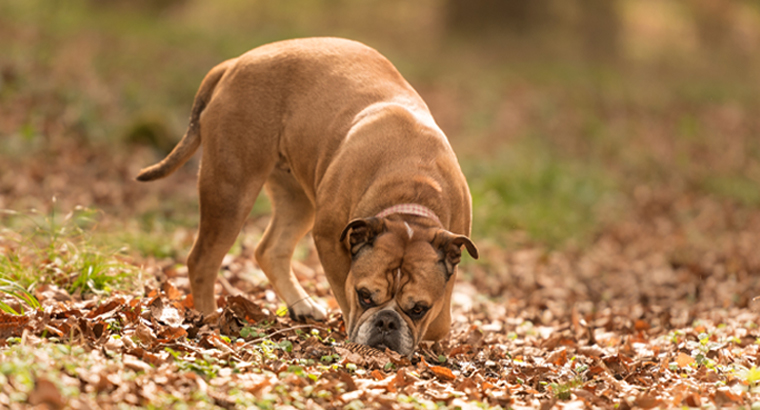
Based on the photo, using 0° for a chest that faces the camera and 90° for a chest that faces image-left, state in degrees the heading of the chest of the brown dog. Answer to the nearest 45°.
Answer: approximately 315°

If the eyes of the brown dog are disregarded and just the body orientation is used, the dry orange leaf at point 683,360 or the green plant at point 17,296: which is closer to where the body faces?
the dry orange leaf

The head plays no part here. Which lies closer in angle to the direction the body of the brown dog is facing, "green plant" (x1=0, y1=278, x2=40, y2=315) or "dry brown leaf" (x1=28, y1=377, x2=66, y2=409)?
the dry brown leaf

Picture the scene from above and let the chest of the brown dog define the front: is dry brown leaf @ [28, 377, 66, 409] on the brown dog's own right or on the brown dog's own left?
on the brown dog's own right
